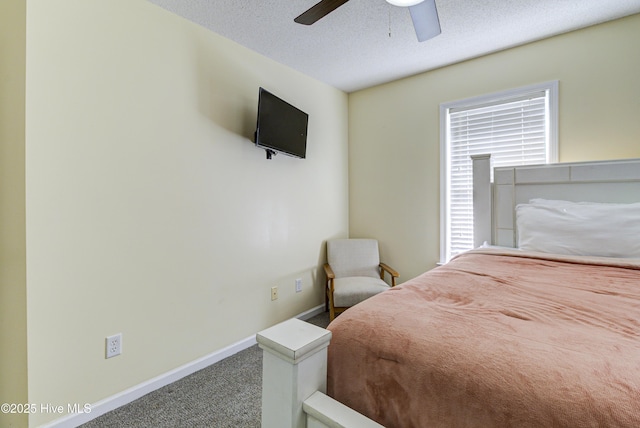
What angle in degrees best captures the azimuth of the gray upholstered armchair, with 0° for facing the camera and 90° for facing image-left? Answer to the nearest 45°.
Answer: approximately 0°

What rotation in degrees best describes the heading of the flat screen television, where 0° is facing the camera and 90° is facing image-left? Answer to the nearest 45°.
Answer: approximately 315°

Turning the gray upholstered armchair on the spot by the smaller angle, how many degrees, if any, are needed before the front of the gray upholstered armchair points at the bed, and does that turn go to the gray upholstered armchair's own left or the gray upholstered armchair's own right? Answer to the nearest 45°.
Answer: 0° — it already faces it
